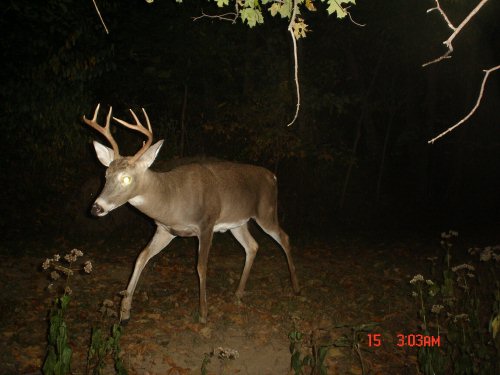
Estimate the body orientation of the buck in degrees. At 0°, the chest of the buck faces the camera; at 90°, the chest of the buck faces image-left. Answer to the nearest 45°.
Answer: approximately 45°
